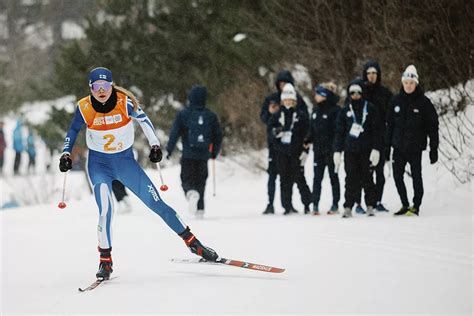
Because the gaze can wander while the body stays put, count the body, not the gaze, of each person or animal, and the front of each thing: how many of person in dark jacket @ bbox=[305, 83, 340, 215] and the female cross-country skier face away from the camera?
0

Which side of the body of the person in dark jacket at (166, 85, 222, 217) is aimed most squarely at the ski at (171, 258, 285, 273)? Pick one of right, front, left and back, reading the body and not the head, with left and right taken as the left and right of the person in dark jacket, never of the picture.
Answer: back

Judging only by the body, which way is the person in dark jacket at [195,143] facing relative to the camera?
away from the camera

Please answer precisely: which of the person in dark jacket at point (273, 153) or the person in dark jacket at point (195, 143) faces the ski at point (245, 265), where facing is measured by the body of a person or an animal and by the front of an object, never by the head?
the person in dark jacket at point (273, 153)

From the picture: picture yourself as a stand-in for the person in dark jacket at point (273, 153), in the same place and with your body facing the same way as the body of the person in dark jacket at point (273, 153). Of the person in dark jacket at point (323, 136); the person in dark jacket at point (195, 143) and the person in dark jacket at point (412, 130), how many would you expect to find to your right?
1

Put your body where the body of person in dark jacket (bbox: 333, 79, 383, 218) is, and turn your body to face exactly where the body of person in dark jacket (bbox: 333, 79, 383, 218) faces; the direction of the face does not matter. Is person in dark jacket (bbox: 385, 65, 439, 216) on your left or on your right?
on your left

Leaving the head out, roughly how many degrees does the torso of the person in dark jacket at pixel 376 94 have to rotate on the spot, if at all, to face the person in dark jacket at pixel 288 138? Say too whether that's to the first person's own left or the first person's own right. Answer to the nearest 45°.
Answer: approximately 90° to the first person's own right

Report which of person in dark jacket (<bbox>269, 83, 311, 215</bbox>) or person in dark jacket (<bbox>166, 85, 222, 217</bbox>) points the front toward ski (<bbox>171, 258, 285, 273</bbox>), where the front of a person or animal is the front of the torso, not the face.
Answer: person in dark jacket (<bbox>269, 83, 311, 215</bbox>)

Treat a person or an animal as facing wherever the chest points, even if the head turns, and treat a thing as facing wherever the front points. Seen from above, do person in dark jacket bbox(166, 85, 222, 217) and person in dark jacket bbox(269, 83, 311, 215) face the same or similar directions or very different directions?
very different directions

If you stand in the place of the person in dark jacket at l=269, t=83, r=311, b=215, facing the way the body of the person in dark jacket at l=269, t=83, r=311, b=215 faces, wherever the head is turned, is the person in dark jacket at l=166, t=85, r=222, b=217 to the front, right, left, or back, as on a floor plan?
right
